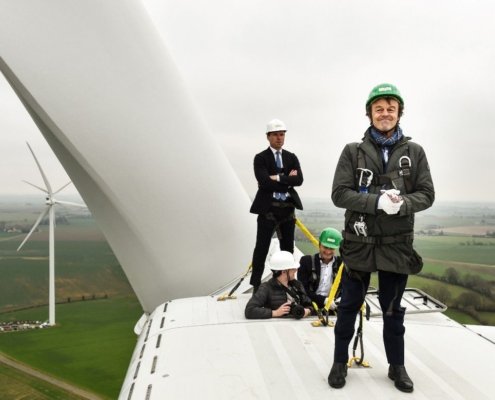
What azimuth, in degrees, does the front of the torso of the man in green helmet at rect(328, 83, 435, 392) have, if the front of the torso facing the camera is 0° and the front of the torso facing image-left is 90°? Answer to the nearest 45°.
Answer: approximately 0°

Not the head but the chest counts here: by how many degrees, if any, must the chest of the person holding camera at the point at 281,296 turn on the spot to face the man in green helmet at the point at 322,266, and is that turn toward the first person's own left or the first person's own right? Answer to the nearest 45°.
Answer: approximately 90° to the first person's own left

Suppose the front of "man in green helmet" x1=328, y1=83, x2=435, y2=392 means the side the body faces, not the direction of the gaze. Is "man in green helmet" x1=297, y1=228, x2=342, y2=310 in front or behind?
behind

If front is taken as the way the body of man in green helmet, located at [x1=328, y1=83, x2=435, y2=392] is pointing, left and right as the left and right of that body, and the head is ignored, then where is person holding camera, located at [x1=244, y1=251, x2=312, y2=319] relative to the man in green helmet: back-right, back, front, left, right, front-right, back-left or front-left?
back-right

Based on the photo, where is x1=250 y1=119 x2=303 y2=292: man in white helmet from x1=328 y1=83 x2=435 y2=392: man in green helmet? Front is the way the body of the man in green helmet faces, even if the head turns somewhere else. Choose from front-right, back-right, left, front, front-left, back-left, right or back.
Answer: back-right
